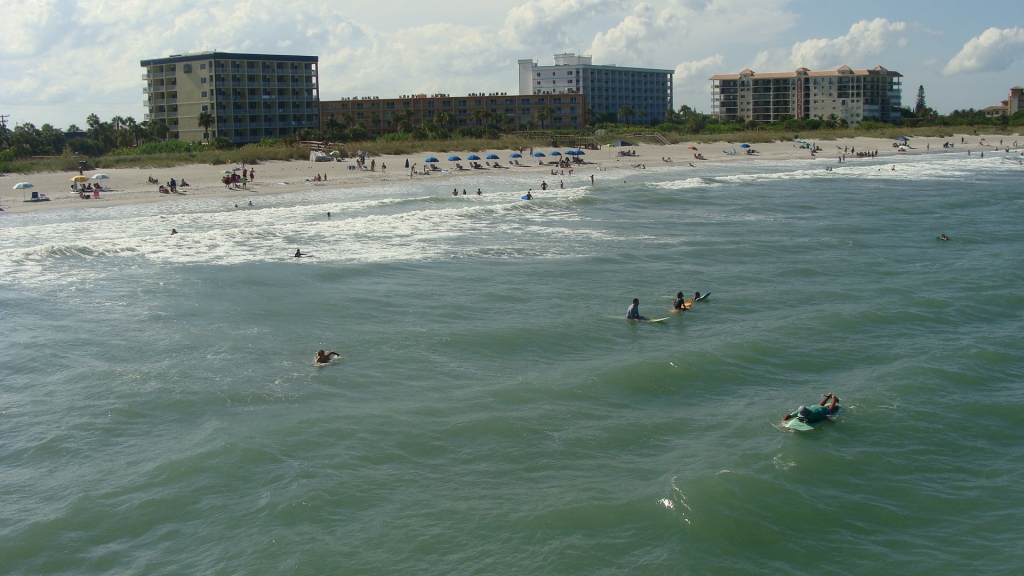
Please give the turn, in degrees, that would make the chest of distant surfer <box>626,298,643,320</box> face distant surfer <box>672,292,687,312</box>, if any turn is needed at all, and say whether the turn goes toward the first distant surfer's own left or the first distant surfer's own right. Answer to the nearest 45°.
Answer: approximately 45° to the first distant surfer's own left

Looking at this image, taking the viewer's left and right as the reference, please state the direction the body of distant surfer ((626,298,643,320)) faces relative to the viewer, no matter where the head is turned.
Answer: facing to the right of the viewer

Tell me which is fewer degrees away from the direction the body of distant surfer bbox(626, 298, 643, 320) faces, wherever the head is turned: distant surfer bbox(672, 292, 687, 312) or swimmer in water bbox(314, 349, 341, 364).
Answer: the distant surfer bbox(672, 292, 687, 312)

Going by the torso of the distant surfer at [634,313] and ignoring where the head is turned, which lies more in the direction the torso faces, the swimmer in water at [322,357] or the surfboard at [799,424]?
the surfboard

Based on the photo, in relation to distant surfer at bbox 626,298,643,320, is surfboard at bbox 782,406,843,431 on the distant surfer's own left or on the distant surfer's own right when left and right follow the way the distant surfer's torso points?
on the distant surfer's own right

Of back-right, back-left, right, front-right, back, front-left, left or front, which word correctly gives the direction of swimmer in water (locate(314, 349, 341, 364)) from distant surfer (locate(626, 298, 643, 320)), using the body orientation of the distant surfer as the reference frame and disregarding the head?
back-right

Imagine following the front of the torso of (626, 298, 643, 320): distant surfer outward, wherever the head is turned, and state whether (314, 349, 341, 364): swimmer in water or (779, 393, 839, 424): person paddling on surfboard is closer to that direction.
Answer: the person paddling on surfboard

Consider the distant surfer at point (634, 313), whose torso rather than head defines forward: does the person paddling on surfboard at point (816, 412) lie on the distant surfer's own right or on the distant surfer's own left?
on the distant surfer's own right
